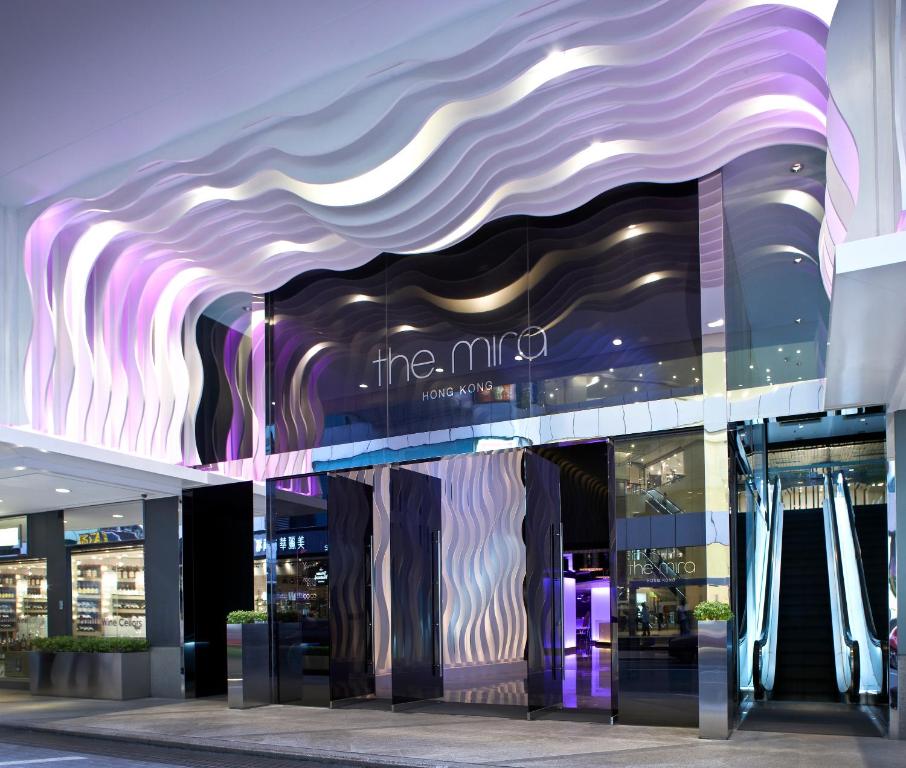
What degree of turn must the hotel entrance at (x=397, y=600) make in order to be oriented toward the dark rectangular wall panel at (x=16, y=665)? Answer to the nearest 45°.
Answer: approximately 90° to its right

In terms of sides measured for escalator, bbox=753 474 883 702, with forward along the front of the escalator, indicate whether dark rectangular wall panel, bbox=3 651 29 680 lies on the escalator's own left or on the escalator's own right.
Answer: on the escalator's own right

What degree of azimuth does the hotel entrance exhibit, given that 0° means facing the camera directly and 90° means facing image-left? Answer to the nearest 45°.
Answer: approximately 45°

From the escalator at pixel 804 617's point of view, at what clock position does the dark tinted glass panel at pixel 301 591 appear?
The dark tinted glass panel is roughly at 2 o'clock from the escalator.

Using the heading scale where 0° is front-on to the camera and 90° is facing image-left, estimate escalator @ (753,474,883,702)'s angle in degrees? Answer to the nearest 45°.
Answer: approximately 0°

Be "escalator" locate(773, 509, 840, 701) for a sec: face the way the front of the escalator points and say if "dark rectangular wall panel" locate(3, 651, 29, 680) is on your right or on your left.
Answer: on your right

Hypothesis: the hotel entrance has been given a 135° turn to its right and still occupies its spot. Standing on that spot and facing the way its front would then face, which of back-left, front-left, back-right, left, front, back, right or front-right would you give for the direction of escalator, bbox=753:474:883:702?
right
